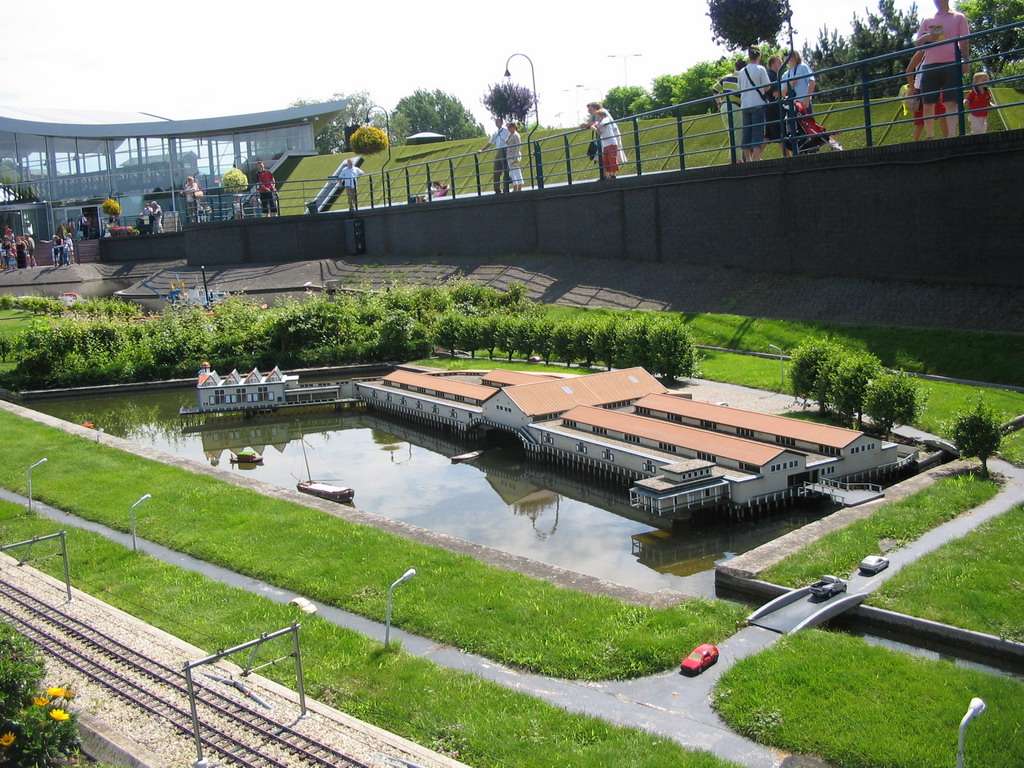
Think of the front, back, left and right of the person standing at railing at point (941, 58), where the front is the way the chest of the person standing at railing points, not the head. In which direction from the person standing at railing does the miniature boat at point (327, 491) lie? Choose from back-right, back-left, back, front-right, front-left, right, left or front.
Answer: front-right

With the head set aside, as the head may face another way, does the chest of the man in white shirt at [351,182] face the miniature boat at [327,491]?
yes

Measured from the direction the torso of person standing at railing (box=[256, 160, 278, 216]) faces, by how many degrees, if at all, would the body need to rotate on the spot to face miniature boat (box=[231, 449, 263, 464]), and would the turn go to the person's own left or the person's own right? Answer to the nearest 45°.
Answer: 0° — they already face it

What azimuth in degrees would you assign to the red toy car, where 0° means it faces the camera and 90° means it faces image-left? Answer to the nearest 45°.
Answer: approximately 45°

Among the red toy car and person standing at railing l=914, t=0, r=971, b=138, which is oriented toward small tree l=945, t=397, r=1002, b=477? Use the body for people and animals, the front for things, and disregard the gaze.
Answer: the person standing at railing

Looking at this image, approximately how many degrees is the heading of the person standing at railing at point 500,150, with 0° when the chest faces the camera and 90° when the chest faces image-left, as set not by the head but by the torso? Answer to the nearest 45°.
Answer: approximately 45°

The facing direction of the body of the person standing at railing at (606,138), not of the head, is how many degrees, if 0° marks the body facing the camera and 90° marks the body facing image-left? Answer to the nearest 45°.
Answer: approximately 45°

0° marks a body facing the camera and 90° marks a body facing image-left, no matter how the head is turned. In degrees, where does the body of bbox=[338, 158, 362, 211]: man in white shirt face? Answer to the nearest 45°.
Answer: approximately 0°
